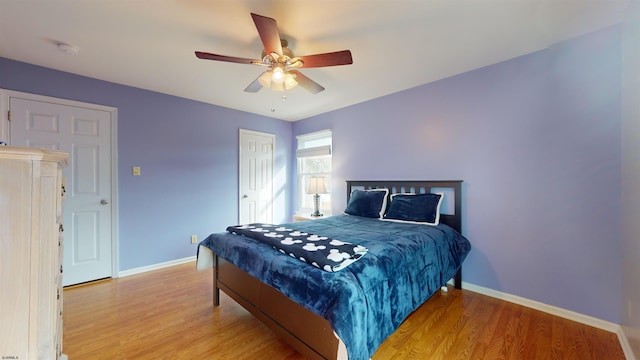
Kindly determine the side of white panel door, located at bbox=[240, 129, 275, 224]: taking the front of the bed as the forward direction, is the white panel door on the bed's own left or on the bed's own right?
on the bed's own right

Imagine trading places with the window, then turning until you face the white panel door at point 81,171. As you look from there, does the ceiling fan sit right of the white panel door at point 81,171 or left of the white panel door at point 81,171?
left

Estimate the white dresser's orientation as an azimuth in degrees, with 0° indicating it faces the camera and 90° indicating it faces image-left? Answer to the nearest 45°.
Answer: approximately 270°

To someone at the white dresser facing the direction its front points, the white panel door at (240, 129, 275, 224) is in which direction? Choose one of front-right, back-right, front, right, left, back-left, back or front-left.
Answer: front-left

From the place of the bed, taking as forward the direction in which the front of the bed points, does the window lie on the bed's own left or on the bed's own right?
on the bed's own right

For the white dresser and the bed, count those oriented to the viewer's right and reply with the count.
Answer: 1

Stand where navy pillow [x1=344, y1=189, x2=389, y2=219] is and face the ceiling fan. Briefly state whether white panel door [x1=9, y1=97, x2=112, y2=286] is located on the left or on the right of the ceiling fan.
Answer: right

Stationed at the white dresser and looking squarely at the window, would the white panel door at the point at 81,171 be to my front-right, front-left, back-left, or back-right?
front-left

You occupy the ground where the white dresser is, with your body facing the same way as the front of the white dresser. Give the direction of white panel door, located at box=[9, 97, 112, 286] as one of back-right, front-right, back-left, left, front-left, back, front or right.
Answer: left

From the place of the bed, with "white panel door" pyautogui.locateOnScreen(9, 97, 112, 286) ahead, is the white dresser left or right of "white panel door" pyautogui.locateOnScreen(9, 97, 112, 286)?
left

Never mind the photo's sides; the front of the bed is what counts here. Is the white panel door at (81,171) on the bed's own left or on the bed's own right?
on the bed's own right

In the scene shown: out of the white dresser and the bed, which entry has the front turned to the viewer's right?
the white dresser

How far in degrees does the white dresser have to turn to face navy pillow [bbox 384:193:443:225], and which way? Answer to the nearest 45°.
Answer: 0° — it already faces it
